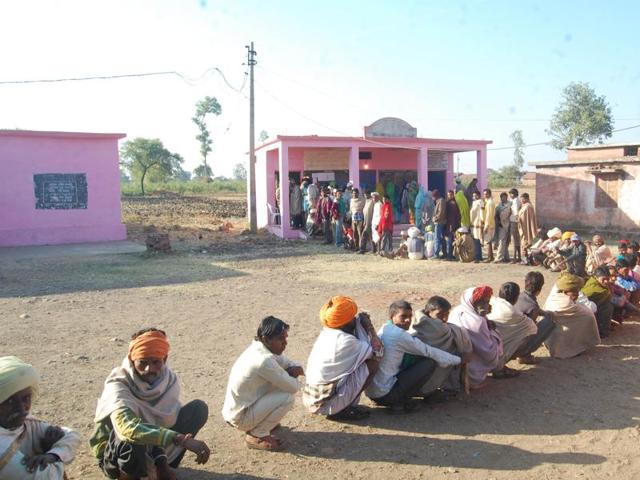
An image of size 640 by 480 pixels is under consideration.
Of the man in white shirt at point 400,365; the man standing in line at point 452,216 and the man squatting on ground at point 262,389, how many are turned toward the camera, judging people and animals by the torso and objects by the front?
0

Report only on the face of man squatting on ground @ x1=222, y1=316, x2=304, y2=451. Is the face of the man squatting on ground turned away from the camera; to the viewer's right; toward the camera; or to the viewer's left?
to the viewer's right

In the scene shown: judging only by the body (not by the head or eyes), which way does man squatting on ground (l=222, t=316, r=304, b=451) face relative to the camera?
to the viewer's right

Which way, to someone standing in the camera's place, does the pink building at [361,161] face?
facing the viewer

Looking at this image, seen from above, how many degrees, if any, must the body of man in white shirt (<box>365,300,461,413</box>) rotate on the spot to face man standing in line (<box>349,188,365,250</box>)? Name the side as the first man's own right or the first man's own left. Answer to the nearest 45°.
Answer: approximately 90° to the first man's own left

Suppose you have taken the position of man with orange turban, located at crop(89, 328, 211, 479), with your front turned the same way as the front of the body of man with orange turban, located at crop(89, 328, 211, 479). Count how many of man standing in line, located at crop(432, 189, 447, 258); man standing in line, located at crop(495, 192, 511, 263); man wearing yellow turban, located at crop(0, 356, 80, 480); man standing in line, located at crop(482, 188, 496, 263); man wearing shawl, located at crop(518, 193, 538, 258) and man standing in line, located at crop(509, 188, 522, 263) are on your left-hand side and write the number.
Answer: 5

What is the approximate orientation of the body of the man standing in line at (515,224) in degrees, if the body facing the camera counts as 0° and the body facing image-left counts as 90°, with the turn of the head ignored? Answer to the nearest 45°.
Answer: approximately 90°

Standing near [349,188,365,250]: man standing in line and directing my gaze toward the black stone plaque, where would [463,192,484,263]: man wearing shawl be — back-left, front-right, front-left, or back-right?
back-left
